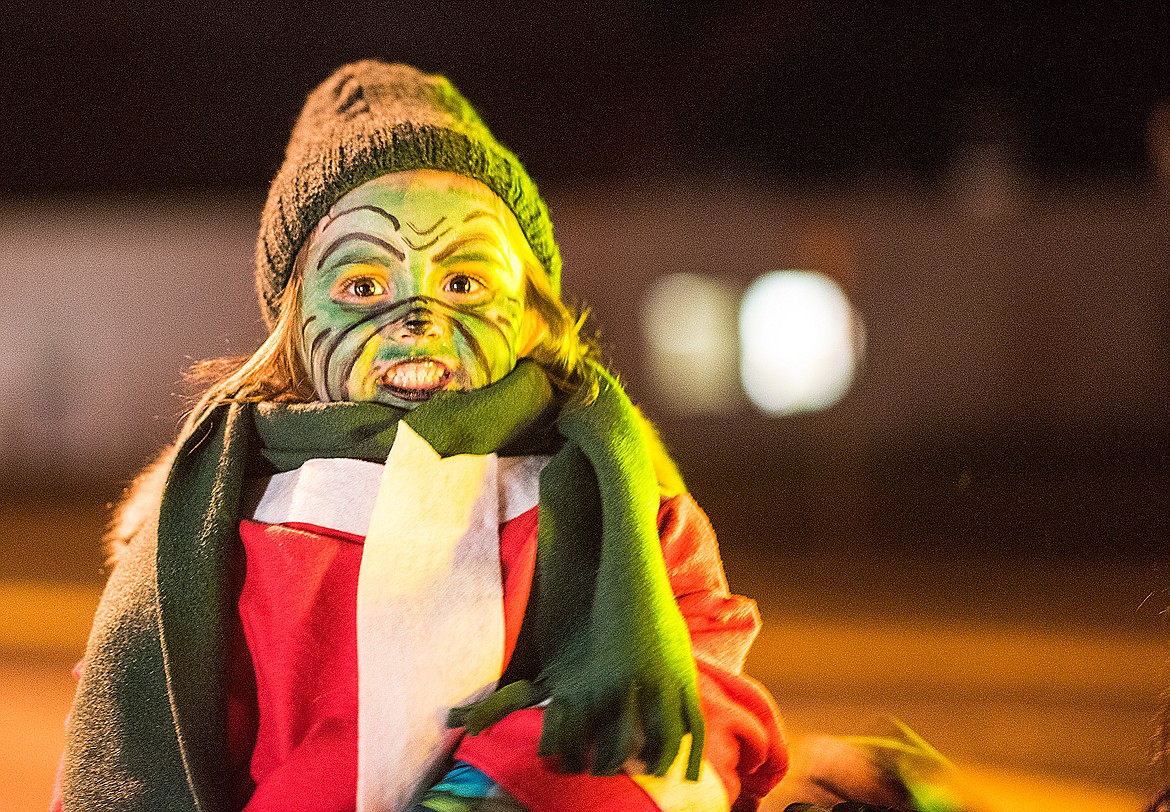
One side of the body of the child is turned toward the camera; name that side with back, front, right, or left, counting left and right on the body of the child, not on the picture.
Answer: front

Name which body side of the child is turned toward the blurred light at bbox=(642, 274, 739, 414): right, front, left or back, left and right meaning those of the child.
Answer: back

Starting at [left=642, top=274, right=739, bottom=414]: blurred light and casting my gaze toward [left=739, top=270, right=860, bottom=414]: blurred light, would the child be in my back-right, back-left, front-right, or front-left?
back-right

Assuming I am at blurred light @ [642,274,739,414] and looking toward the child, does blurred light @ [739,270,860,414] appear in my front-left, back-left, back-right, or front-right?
back-left

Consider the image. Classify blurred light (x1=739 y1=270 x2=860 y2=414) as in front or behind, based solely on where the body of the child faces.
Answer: behind

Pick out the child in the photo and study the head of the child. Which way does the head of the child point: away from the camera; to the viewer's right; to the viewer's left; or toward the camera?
toward the camera

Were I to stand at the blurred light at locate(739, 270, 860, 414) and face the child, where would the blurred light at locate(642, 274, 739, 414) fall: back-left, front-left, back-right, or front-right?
front-right

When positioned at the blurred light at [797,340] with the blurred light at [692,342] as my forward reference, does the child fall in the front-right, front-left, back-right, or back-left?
front-left
